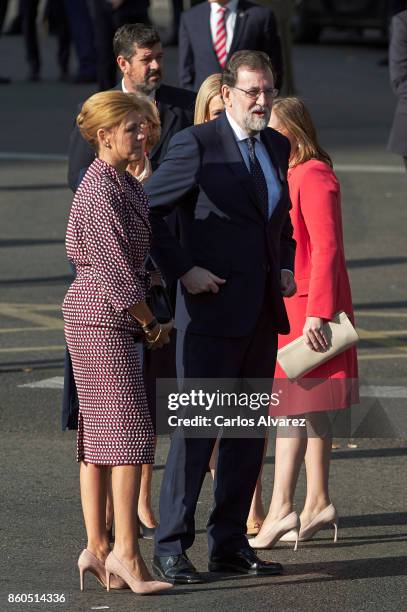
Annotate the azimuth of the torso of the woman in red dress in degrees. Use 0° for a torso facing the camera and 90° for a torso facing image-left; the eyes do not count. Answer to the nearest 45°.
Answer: approximately 90°

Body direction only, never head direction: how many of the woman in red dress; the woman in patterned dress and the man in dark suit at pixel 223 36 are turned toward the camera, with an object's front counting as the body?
1

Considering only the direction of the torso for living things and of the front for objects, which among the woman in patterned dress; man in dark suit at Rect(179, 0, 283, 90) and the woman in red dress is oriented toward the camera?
the man in dark suit

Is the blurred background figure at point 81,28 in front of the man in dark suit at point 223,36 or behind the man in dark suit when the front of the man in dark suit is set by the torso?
behind

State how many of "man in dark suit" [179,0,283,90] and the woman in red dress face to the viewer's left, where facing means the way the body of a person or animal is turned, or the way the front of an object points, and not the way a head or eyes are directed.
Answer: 1

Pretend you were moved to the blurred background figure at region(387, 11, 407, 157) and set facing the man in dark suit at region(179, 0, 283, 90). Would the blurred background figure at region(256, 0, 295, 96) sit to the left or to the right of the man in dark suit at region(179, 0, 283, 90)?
right

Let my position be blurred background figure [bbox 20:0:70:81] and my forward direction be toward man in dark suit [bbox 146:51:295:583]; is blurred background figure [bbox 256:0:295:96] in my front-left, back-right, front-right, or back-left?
front-left

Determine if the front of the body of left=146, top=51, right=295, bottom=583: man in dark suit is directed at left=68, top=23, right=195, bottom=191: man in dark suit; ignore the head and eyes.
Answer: no

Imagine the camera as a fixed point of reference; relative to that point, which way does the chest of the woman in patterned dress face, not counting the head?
to the viewer's right

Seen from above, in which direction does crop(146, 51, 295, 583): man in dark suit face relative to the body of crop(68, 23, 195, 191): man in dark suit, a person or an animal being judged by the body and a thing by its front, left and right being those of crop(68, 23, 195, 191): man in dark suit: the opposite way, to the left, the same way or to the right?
the same way

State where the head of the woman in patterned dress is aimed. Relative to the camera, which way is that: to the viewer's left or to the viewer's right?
to the viewer's right

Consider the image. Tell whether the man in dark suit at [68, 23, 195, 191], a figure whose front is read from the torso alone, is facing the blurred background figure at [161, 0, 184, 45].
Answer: no

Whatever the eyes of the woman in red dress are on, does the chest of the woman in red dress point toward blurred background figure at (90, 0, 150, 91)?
no

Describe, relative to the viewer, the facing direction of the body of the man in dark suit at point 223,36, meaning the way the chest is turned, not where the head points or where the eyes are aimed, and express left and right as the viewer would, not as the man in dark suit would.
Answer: facing the viewer

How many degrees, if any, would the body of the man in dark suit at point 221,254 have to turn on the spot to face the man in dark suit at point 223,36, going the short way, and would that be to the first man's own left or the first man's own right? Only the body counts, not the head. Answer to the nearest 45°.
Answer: approximately 135° to the first man's own left

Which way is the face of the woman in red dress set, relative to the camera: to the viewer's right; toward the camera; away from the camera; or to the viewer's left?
to the viewer's left

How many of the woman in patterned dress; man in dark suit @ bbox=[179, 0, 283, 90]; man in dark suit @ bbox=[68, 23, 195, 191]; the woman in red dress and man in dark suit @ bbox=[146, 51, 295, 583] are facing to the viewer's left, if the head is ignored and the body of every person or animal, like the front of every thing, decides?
1
